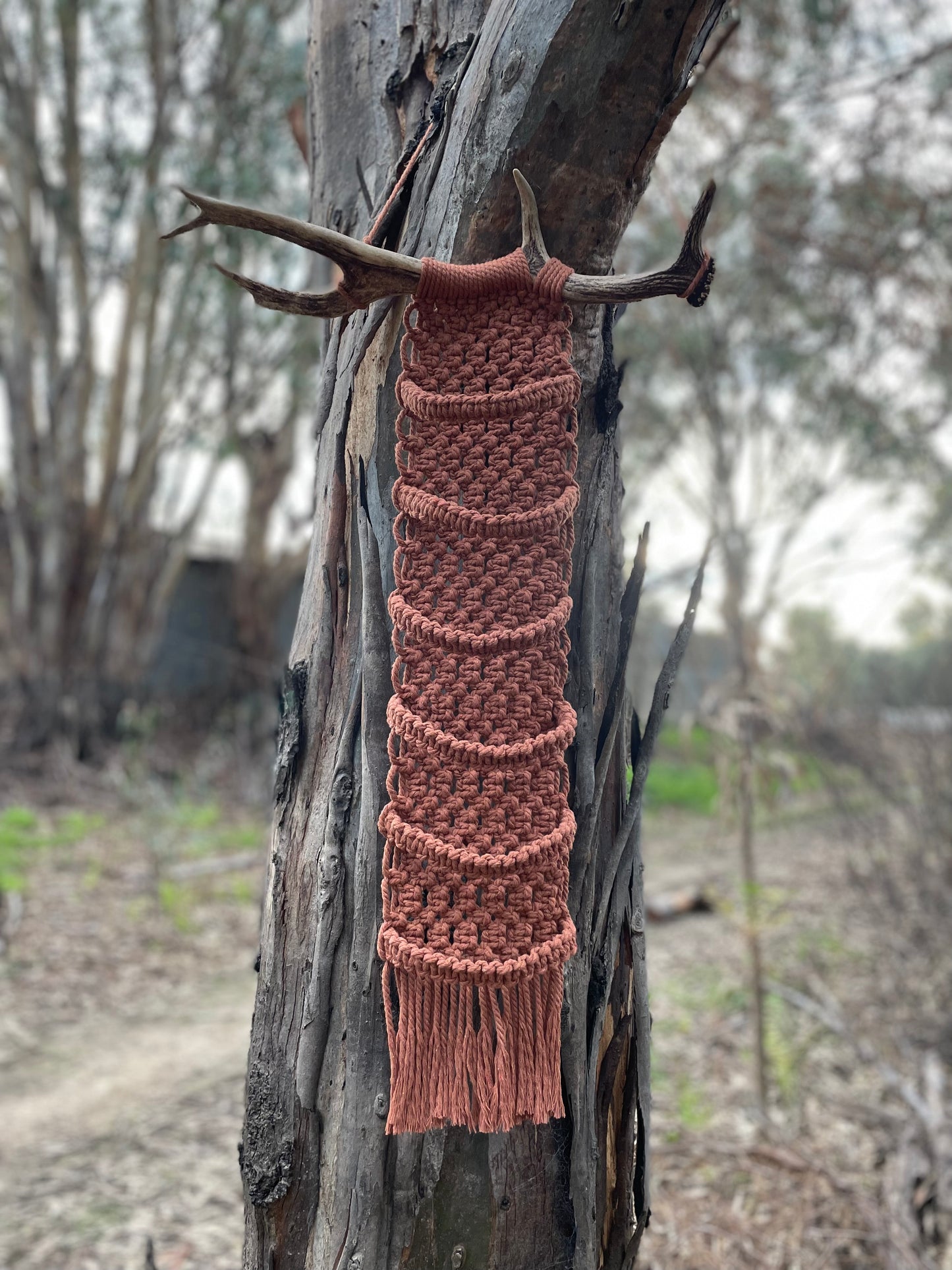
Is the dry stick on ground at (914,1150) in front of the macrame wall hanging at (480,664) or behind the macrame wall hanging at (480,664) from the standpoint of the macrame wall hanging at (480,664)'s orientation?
behind

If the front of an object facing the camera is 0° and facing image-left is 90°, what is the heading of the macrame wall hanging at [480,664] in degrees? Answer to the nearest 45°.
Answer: approximately 0°
